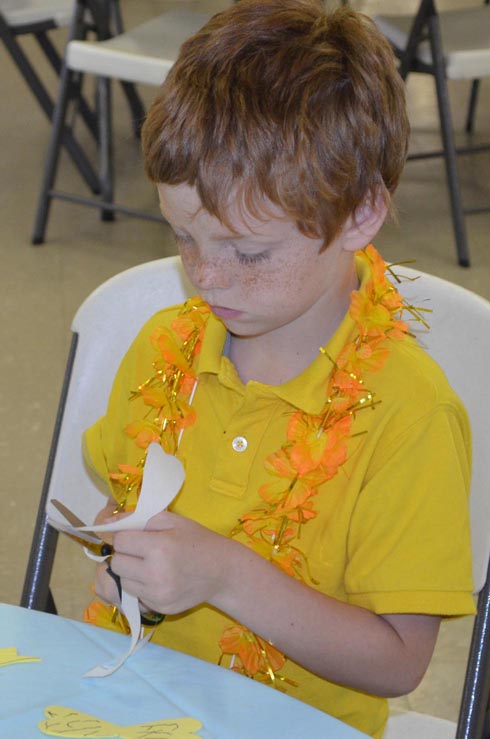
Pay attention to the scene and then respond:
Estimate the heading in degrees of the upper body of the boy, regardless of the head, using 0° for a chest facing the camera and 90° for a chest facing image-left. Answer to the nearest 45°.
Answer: approximately 45°

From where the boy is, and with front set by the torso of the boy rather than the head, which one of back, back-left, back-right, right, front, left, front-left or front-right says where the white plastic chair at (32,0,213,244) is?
back-right

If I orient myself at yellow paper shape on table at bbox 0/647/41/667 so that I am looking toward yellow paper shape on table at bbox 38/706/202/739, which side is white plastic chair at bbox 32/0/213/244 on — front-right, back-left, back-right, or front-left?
back-left

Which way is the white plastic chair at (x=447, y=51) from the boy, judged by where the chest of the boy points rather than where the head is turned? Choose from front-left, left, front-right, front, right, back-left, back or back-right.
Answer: back-right

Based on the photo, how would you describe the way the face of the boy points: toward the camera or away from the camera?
toward the camera

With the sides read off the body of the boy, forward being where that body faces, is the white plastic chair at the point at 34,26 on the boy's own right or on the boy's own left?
on the boy's own right
